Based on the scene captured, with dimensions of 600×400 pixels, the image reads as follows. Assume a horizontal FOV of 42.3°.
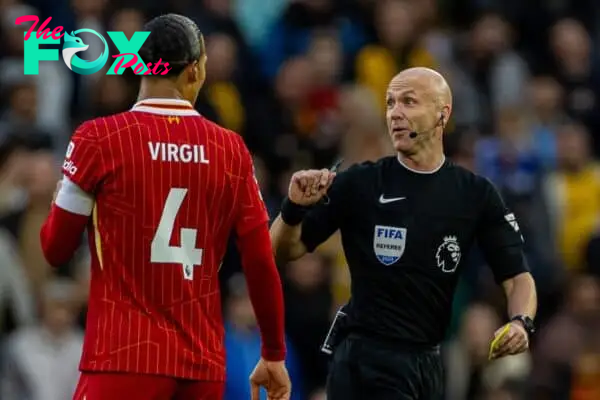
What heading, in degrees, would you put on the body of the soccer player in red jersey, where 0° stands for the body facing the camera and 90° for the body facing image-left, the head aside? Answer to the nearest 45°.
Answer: approximately 180°

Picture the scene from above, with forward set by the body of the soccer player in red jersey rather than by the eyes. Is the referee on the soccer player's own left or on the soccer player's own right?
on the soccer player's own right

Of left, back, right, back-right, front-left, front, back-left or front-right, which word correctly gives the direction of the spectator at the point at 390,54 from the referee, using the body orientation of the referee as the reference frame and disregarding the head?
back

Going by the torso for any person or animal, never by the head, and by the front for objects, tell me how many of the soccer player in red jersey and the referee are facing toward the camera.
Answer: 1

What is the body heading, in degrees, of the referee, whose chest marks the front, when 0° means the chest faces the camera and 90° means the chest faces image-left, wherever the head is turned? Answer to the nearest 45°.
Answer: approximately 0°

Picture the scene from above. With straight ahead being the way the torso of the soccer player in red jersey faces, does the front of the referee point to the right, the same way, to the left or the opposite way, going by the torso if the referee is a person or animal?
the opposite way

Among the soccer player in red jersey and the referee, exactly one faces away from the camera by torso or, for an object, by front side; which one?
the soccer player in red jersey
